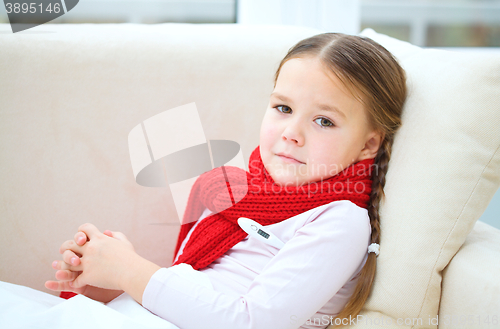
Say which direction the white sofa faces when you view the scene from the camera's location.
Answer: facing the viewer

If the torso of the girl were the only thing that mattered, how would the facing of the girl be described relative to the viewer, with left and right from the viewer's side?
facing the viewer and to the left of the viewer
